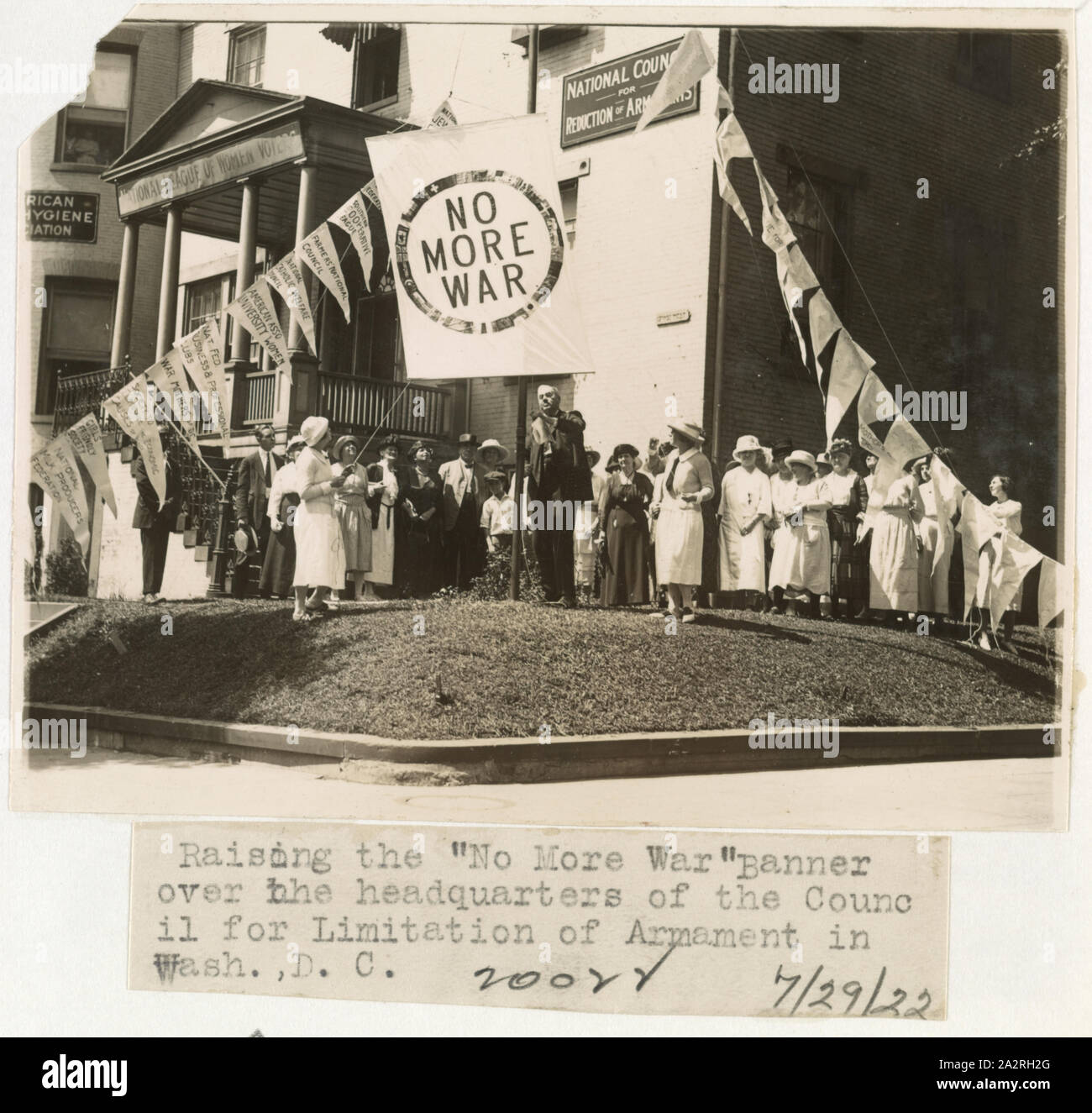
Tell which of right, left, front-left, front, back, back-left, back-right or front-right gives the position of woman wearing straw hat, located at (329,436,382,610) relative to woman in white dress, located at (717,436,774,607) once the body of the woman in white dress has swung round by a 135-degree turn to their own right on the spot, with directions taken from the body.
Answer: front-left

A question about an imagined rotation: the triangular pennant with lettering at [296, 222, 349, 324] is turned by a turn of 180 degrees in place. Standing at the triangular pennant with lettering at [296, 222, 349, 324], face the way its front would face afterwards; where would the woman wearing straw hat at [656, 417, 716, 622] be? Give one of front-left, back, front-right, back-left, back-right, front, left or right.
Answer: right

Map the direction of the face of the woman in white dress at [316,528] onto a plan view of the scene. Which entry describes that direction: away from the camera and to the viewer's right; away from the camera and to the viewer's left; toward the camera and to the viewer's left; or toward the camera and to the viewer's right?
away from the camera and to the viewer's right

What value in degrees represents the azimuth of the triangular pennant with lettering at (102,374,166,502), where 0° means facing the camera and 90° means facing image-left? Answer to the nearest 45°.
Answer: approximately 0°

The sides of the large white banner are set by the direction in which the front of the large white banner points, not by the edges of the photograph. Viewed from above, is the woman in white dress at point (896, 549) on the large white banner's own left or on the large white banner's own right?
on the large white banner's own left

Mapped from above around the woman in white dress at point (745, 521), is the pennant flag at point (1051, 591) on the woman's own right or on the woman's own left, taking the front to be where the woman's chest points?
on the woman's own left

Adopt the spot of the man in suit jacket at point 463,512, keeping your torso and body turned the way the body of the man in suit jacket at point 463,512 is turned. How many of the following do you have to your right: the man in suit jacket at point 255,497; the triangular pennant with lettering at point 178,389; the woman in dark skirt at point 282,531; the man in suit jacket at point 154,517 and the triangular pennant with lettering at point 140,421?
5

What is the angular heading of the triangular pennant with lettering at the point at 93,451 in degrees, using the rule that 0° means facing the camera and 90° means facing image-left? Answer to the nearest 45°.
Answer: approximately 0°
